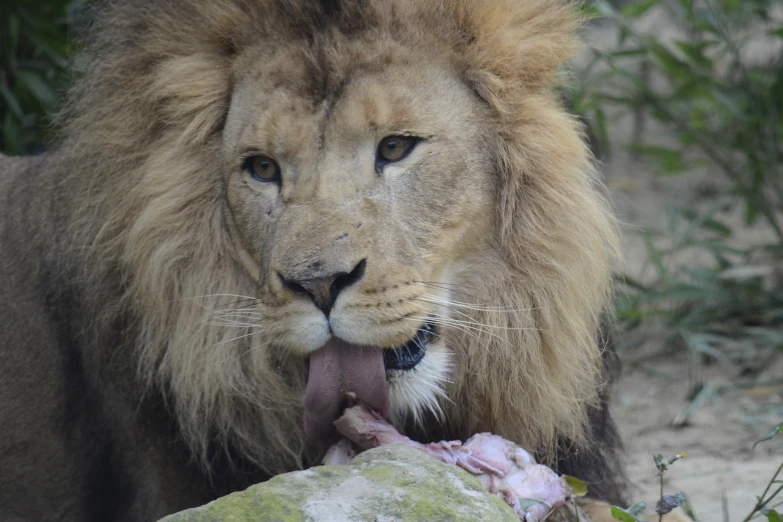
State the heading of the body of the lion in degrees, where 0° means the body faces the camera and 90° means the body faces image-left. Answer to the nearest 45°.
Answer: approximately 315°

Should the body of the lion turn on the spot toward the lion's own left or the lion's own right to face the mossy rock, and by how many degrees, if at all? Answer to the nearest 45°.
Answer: approximately 45° to the lion's own right
